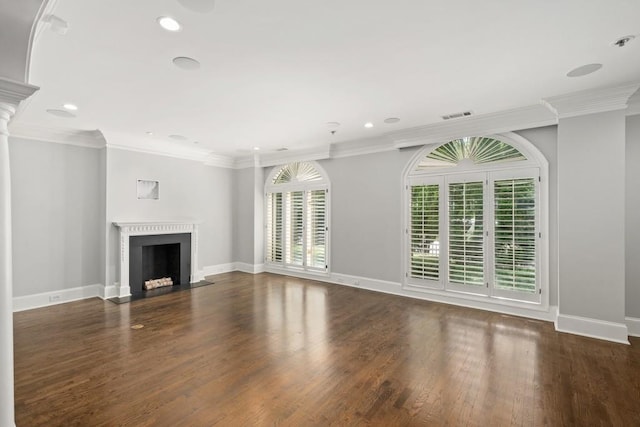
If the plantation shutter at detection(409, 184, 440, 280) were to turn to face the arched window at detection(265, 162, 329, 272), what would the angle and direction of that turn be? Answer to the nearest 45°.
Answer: approximately 90° to its right

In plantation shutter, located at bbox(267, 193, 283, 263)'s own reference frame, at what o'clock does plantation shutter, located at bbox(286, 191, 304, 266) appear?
plantation shutter, located at bbox(286, 191, 304, 266) is roughly at 9 o'clock from plantation shutter, located at bbox(267, 193, 283, 263).

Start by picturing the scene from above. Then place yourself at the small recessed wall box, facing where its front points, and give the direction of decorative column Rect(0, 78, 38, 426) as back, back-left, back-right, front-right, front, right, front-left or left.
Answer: front

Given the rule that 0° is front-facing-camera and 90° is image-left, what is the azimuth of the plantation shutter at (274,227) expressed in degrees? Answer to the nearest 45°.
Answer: approximately 45°

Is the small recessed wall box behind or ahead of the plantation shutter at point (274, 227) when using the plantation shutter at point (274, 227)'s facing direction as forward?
ahead

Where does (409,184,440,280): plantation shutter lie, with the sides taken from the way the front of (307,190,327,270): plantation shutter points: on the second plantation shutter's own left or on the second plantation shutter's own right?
on the second plantation shutter's own left

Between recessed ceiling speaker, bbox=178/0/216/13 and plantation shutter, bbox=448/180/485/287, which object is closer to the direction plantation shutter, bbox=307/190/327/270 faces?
the recessed ceiling speaker

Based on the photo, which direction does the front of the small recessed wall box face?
toward the camera

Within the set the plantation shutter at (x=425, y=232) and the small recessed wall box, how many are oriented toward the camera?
2

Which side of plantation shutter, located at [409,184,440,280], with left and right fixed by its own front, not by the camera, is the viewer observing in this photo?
front

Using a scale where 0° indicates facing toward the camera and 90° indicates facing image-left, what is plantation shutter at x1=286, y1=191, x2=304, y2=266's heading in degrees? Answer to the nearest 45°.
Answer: approximately 45°

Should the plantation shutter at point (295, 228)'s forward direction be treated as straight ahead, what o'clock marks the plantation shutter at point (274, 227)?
the plantation shutter at point (274, 227) is roughly at 3 o'clock from the plantation shutter at point (295, 228).
